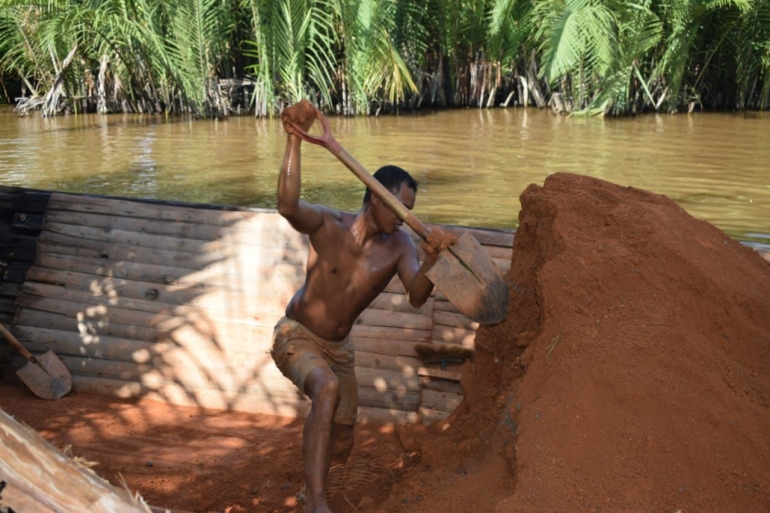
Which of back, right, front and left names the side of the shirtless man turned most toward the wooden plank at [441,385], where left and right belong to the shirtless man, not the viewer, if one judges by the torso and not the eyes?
left

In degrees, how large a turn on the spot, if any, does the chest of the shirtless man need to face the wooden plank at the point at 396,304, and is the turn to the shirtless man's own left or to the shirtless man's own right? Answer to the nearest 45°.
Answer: approximately 135° to the shirtless man's own left

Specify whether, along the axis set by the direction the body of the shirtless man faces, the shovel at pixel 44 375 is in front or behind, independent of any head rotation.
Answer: behind

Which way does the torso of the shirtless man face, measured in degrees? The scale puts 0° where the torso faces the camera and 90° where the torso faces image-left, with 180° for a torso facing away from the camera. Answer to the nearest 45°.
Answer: approximately 315°

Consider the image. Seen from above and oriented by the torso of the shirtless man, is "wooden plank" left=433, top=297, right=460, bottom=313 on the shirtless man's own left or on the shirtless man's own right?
on the shirtless man's own left

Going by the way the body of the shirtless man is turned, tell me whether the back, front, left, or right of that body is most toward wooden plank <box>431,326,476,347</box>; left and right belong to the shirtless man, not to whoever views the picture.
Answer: left

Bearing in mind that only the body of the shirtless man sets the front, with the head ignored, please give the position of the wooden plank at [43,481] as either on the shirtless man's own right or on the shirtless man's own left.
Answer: on the shirtless man's own right

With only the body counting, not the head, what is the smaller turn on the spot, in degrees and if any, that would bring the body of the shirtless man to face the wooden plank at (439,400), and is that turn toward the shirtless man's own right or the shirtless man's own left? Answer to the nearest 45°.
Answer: approximately 90° to the shirtless man's own left

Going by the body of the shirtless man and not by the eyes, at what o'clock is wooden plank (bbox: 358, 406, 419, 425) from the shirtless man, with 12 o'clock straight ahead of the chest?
The wooden plank is roughly at 8 o'clock from the shirtless man.
